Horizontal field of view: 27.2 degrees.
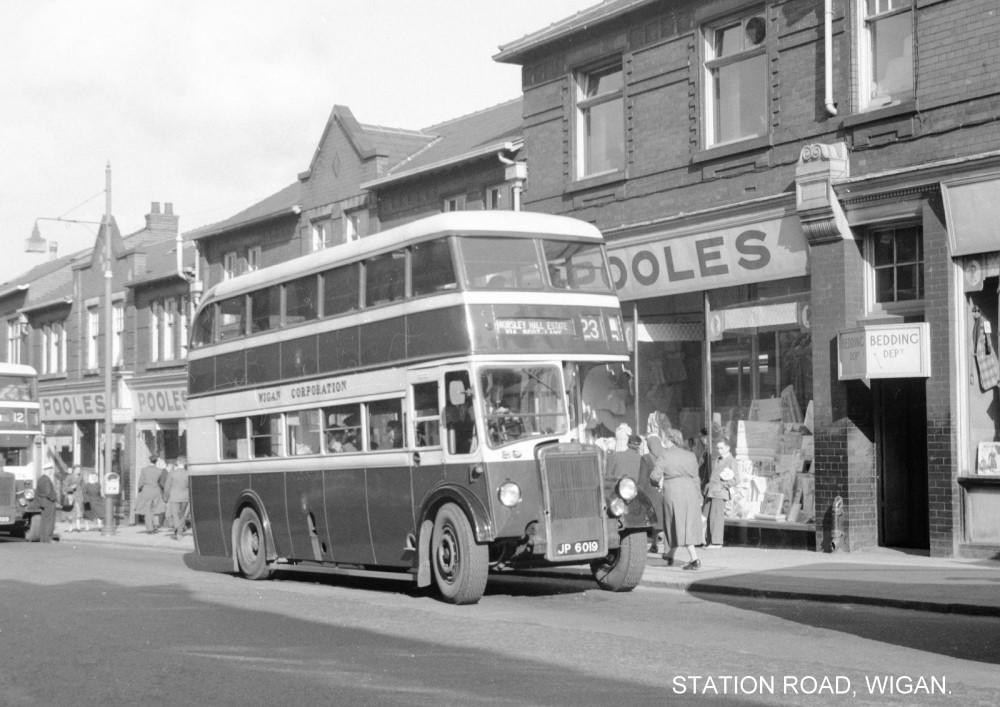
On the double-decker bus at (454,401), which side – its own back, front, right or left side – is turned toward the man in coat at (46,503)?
back

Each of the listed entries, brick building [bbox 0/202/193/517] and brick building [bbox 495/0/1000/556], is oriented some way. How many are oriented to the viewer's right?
0

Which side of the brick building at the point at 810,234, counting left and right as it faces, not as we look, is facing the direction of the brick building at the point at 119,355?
right

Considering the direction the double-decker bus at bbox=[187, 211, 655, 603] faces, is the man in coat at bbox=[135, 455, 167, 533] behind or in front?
behind

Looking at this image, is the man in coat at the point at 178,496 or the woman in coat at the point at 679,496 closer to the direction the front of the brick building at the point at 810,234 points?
the woman in coat

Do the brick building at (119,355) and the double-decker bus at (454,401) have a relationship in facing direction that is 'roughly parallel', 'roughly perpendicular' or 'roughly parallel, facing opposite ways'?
roughly perpendicular

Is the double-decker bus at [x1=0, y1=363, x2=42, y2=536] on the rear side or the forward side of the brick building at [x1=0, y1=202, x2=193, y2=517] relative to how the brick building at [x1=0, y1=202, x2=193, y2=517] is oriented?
on the forward side

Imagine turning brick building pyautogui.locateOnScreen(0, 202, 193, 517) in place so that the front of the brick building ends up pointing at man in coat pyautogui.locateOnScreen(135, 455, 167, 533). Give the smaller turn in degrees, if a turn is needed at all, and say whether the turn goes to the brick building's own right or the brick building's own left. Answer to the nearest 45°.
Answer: approximately 45° to the brick building's own left

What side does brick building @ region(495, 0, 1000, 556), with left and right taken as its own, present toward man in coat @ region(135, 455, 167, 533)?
right

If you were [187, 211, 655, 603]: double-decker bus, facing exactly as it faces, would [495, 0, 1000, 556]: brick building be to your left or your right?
on your left
